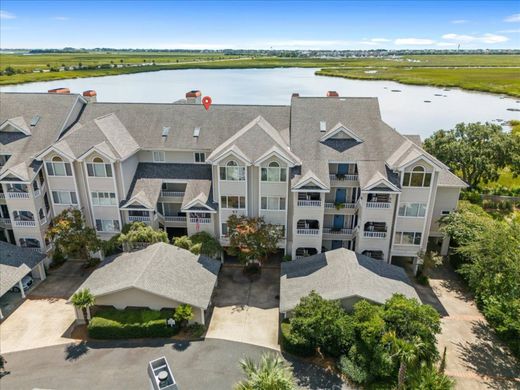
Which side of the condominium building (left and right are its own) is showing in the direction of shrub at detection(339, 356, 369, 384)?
front

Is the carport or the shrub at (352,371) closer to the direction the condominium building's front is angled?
the shrub

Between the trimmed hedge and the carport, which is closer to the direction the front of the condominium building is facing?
the trimmed hedge

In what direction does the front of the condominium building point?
toward the camera

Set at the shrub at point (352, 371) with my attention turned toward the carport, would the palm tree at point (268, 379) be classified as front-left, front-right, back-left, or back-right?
front-left

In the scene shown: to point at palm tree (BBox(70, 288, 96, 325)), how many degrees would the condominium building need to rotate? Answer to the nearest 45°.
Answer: approximately 45° to its right

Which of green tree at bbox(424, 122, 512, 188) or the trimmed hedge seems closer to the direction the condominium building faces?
the trimmed hedge

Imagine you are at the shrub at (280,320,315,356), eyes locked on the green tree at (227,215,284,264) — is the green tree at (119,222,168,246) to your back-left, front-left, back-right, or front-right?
front-left

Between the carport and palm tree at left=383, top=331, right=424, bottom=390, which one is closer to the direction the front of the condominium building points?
the palm tree

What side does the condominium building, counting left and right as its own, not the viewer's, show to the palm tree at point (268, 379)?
front

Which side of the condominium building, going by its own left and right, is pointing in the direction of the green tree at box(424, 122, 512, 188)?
left

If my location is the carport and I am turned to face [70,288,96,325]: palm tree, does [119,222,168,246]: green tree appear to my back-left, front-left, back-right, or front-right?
front-left

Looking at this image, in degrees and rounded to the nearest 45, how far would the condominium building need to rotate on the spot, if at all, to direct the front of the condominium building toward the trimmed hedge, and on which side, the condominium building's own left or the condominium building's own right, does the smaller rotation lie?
approximately 45° to the condominium building's own right
